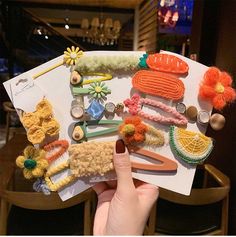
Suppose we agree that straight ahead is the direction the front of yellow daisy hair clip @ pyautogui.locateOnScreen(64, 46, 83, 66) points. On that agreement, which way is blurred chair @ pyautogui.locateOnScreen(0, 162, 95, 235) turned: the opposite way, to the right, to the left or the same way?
the opposite way

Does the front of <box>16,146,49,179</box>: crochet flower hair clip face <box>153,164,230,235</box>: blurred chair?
no

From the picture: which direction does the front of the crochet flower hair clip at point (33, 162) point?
toward the camera

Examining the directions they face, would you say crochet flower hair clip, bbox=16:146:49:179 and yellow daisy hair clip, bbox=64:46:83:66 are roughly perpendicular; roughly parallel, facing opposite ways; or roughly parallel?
roughly parallel

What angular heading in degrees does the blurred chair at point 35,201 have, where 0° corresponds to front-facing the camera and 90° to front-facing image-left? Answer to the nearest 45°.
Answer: approximately 180°

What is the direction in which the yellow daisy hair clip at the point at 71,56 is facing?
toward the camera

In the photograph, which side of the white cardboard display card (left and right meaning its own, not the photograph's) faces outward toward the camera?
front

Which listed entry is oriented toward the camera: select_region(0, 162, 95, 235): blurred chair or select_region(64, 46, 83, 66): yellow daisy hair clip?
the yellow daisy hair clip

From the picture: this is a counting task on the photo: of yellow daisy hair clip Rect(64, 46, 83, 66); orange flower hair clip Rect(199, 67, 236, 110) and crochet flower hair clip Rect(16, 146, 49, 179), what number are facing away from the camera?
0
